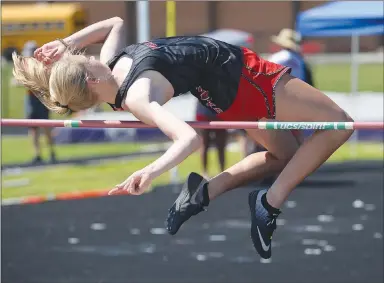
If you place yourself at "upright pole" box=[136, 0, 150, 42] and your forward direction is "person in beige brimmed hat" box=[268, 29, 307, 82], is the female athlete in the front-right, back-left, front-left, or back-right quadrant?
front-right

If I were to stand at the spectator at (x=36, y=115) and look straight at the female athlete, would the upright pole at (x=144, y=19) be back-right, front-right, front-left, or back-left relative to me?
front-left
